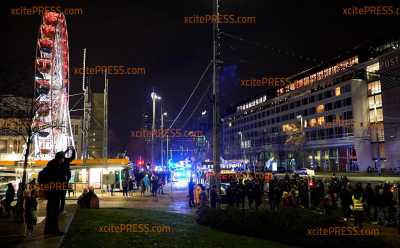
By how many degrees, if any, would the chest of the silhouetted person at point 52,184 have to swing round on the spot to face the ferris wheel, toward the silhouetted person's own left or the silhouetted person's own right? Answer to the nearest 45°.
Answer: approximately 90° to the silhouetted person's own left

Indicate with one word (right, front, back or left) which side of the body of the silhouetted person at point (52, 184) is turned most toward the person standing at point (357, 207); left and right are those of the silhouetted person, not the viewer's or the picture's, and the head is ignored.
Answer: front

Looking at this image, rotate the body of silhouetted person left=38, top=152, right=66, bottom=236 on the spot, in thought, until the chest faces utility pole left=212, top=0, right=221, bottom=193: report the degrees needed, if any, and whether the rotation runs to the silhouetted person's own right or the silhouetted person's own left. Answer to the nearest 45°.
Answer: approximately 45° to the silhouetted person's own left

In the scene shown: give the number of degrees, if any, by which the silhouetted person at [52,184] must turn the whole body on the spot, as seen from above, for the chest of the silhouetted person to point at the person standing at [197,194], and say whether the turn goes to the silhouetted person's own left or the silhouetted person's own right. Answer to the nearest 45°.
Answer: approximately 45° to the silhouetted person's own left

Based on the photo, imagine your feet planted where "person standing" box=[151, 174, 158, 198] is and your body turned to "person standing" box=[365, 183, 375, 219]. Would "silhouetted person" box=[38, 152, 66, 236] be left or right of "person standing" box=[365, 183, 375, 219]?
right

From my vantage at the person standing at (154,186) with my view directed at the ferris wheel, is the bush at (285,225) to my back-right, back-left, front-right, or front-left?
back-left
